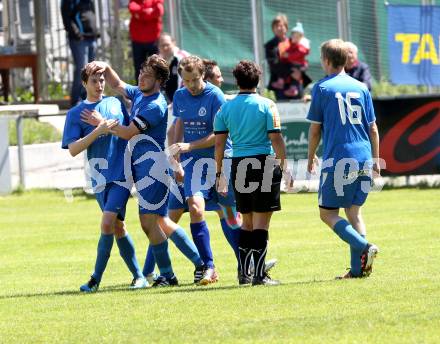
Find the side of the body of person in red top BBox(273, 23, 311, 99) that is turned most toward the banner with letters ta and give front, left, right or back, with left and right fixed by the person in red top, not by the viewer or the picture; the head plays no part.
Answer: left

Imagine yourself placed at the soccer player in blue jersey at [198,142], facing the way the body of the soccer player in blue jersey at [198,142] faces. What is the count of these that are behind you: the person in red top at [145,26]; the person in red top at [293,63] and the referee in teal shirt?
2

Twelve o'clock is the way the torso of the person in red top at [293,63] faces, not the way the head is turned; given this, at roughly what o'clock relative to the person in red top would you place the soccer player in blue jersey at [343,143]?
The soccer player in blue jersey is roughly at 12 o'clock from the person in red top.

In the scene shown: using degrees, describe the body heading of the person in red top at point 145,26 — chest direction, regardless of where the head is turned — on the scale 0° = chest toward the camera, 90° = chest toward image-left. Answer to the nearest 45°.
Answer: approximately 0°
